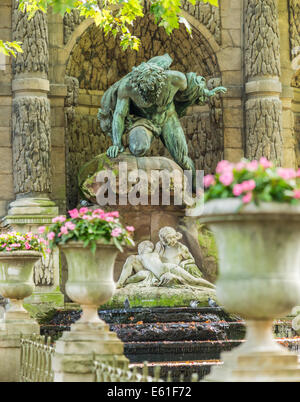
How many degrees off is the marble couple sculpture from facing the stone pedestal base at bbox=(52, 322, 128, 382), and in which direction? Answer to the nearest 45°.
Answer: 0° — it already faces it

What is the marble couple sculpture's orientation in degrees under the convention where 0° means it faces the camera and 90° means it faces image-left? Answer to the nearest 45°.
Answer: approximately 0°

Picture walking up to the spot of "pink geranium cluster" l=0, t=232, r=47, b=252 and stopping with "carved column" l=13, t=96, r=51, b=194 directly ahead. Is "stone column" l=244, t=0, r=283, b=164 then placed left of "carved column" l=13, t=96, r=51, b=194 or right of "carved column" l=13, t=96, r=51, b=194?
right

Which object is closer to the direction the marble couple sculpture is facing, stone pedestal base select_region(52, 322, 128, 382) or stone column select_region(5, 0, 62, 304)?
the stone pedestal base

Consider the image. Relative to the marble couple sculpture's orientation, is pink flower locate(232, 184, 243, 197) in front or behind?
in front

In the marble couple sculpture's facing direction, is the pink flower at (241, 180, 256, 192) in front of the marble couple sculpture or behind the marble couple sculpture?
in front

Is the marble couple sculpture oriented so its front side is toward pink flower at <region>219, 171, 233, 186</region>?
yes

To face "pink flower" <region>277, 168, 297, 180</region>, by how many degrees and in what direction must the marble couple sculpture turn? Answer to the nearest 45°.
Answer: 0° — it already faces it

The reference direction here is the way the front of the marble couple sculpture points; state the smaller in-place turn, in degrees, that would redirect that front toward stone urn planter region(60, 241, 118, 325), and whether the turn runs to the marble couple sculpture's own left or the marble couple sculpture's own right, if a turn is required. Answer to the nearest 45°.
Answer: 0° — it already faces it

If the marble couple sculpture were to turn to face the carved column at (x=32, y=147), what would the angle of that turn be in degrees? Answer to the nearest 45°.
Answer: approximately 135° to its right

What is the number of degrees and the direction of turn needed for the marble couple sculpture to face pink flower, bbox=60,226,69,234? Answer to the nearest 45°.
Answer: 0° — it already faces it

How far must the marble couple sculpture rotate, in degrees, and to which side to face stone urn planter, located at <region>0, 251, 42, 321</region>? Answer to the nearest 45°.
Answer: approximately 45° to its right
